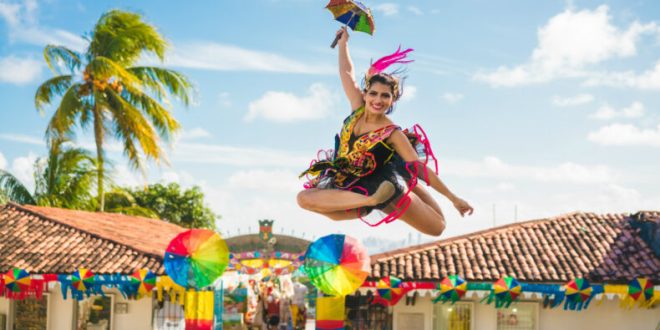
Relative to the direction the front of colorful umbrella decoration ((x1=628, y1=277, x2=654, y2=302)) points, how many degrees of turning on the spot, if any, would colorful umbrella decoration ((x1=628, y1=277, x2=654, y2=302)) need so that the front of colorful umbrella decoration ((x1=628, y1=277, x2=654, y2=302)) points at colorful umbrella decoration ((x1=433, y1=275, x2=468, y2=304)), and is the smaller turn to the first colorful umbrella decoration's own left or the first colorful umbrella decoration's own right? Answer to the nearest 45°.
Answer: approximately 90° to the first colorful umbrella decoration's own right

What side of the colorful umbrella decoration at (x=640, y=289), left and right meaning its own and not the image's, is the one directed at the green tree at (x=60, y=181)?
right

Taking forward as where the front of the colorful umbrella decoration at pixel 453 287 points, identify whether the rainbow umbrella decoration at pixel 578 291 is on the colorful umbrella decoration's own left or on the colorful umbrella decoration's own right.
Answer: on the colorful umbrella decoration's own left

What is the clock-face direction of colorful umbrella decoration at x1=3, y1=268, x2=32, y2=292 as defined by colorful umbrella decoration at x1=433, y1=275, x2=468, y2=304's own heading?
colorful umbrella decoration at x1=3, y1=268, x2=32, y2=292 is roughly at 3 o'clock from colorful umbrella decoration at x1=433, y1=275, x2=468, y2=304.

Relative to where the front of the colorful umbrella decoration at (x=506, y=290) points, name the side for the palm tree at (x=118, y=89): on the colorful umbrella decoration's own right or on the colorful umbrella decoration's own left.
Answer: on the colorful umbrella decoration's own right

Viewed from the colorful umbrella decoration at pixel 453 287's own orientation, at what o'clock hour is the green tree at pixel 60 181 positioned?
The green tree is roughly at 4 o'clock from the colorful umbrella decoration.

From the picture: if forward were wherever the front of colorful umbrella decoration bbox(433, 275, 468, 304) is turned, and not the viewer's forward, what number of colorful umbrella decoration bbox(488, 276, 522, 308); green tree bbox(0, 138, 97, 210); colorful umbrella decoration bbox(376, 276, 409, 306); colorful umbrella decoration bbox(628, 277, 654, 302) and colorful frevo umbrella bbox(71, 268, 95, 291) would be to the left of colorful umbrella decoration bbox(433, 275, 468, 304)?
2

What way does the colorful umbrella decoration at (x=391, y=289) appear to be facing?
toward the camera

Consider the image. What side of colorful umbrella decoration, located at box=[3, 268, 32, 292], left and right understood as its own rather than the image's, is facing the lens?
front

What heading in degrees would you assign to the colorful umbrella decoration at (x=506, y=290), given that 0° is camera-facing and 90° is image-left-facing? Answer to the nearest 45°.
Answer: approximately 0°

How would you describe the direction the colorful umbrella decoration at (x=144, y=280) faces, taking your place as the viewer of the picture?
facing the viewer

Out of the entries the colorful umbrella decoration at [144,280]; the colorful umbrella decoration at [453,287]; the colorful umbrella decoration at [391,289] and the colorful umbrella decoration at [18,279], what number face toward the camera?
4

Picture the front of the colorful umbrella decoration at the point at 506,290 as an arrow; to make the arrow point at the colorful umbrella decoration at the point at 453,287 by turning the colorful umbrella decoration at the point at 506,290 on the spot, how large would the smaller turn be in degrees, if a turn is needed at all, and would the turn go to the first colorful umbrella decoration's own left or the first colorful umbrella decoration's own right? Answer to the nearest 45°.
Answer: approximately 90° to the first colorful umbrella decoration's own right
